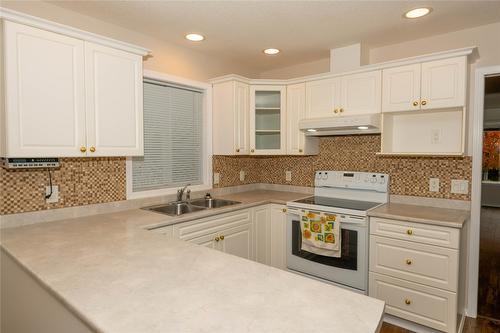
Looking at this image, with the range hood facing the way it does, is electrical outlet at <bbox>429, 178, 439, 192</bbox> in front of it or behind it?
behind

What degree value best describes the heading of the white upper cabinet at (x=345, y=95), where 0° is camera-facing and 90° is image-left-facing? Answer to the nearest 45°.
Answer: approximately 45°

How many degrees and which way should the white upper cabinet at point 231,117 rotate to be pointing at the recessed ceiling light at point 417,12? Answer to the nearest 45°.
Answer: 0° — it already faces it

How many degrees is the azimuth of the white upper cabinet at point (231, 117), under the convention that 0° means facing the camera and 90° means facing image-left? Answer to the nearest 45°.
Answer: approximately 315°

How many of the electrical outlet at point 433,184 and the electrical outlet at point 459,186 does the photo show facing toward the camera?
2
